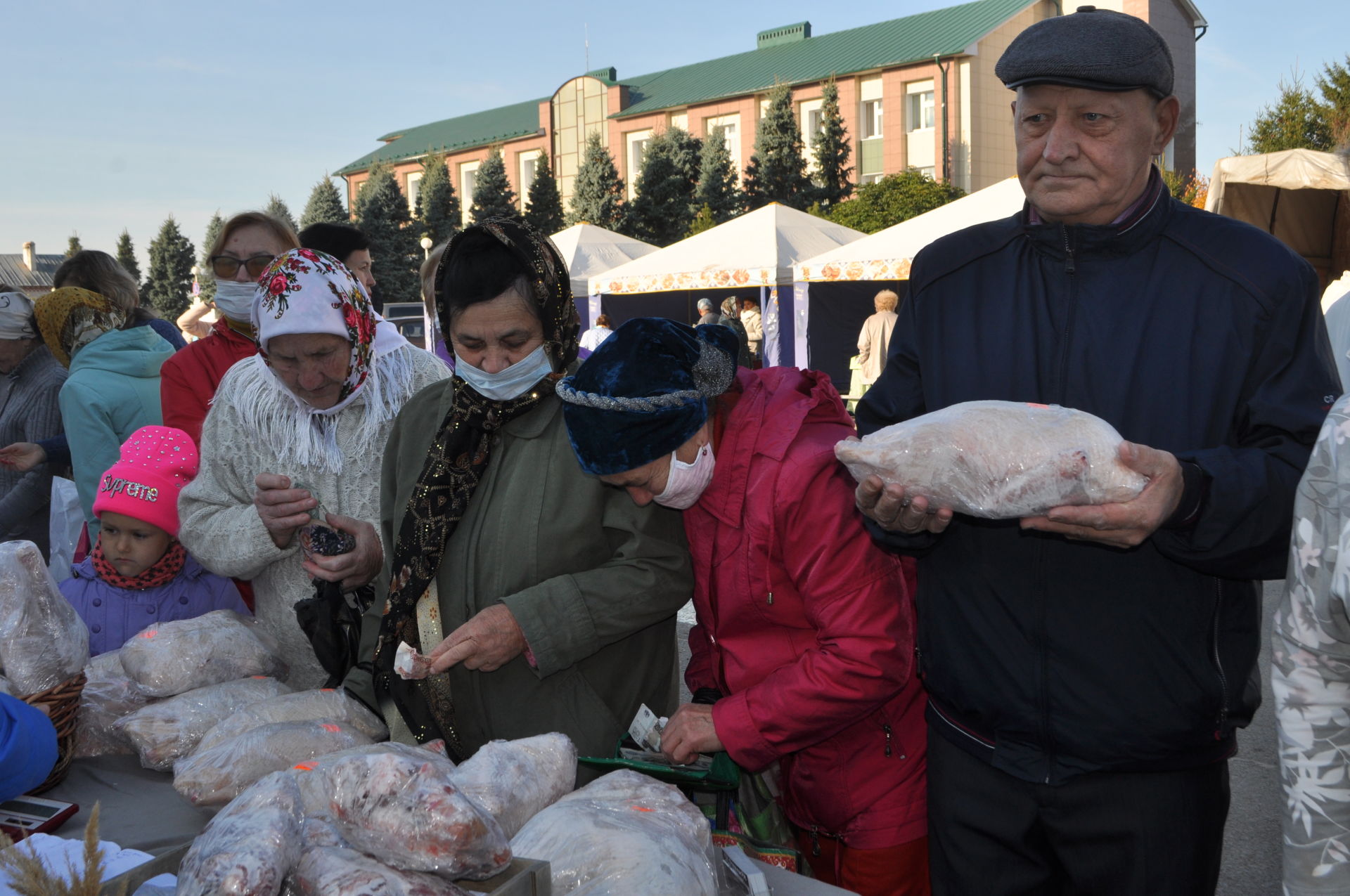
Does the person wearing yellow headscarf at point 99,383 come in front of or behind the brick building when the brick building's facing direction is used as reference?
in front

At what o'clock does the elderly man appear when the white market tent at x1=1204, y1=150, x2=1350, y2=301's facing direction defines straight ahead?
The elderly man is roughly at 12 o'clock from the white market tent.

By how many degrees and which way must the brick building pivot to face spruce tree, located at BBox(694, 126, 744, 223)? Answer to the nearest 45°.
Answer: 0° — it already faces it

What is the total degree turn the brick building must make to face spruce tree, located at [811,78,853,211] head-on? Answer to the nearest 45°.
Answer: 0° — it already faces it

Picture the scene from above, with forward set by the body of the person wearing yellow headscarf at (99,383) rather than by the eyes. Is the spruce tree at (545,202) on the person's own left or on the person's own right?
on the person's own right

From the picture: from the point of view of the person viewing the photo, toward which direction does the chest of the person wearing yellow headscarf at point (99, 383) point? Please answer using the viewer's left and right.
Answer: facing away from the viewer and to the left of the viewer

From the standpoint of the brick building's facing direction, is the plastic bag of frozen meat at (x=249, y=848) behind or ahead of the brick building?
ahead

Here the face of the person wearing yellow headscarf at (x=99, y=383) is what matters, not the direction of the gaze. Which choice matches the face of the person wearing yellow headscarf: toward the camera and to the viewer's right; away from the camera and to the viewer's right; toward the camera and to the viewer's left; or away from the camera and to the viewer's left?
away from the camera and to the viewer's left

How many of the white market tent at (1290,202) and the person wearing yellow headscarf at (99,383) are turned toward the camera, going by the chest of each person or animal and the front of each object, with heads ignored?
1

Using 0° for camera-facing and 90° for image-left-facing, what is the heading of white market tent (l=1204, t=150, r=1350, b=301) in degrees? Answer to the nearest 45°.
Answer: approximately 0°

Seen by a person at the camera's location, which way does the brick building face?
facing the viewer and to the left of the viewer
